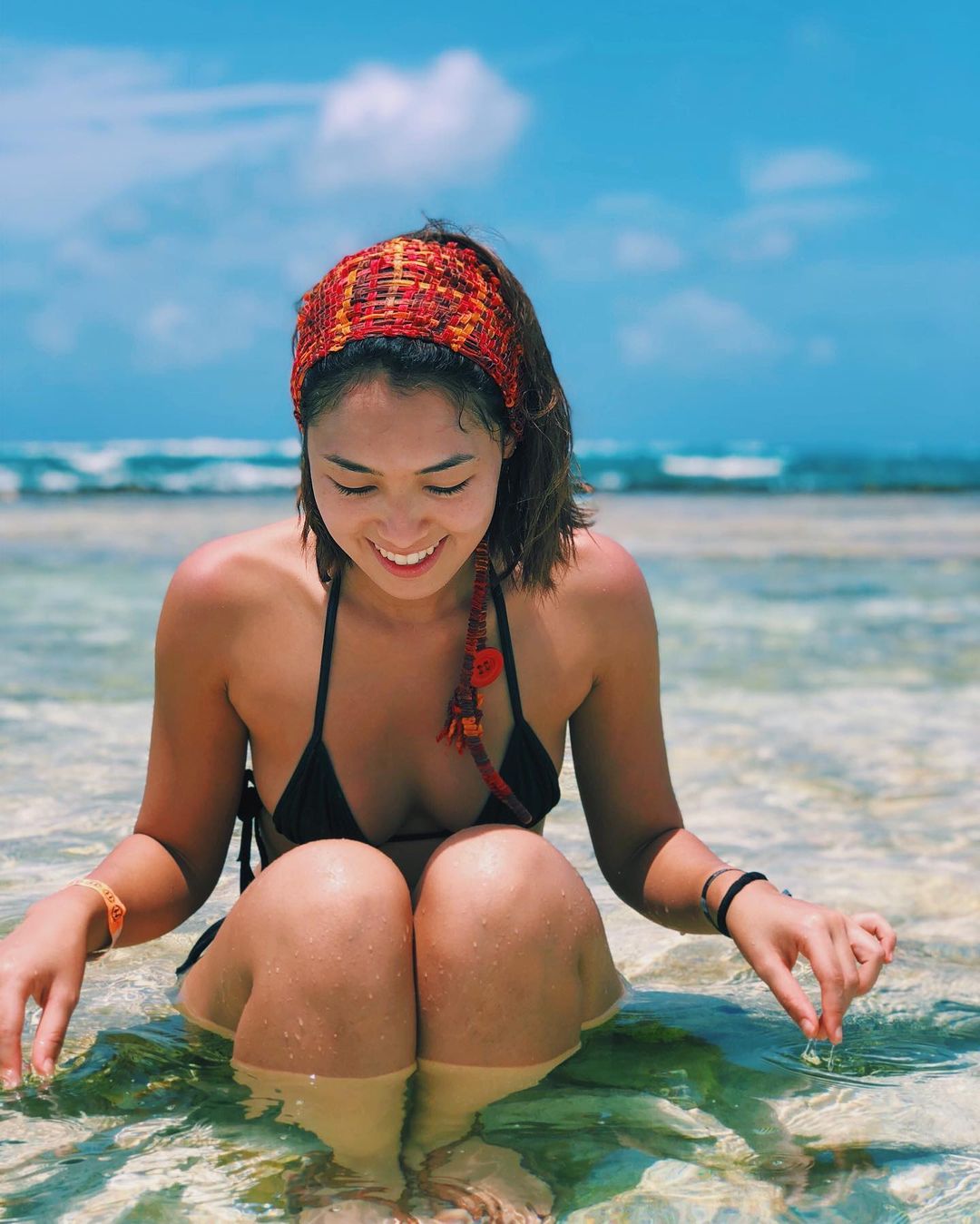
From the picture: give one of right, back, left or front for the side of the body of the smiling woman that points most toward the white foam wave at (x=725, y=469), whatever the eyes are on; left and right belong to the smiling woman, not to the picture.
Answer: back

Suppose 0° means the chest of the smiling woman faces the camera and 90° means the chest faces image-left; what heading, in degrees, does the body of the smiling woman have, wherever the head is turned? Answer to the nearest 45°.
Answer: approximately 0°
